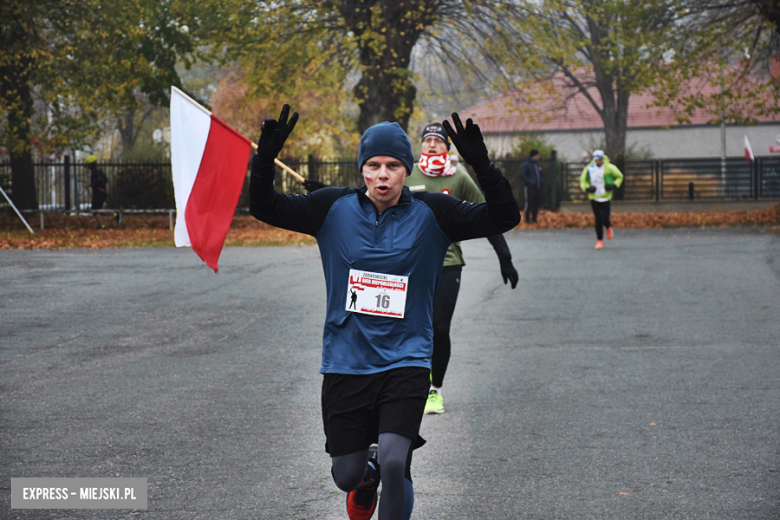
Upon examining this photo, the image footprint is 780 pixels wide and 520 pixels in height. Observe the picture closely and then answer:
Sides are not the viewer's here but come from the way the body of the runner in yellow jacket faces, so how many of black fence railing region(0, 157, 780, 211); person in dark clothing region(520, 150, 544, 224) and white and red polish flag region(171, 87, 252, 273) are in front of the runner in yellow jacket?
1

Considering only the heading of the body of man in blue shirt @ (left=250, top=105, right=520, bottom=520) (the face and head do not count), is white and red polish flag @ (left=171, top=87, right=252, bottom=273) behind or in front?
behind

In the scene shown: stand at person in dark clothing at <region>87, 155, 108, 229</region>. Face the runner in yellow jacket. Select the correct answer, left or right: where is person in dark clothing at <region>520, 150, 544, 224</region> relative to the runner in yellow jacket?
left

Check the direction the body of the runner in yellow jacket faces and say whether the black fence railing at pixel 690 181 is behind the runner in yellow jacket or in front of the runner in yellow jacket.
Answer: behind

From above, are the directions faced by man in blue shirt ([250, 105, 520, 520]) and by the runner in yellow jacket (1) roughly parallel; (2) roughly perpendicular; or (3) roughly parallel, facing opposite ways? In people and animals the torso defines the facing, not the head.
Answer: roughly parallel

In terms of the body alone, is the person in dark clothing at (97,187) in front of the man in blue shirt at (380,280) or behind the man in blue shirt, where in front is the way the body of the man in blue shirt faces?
behind

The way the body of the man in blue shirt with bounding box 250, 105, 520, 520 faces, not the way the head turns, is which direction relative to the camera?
toward the camera

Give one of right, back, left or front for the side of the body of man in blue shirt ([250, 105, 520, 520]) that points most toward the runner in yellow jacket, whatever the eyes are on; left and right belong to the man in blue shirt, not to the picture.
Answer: back

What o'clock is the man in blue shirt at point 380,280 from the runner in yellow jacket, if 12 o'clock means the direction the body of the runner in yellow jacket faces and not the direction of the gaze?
The man in blue shirt is roughly at 12 o'clock from the runner in yellow jacket.

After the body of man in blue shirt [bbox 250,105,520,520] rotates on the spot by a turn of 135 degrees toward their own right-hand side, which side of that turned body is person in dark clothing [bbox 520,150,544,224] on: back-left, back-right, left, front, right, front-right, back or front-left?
front-right

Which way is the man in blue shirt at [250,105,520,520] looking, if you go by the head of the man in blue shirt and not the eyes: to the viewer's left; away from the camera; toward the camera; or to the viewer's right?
toward the camera

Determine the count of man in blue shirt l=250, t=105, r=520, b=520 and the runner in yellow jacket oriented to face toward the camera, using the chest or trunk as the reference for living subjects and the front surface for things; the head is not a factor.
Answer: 2
